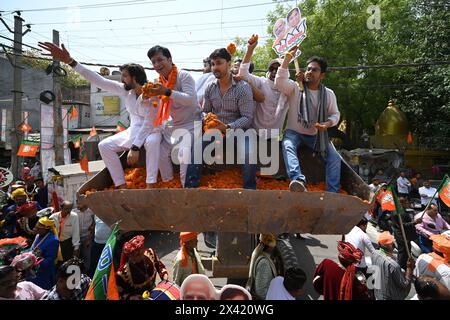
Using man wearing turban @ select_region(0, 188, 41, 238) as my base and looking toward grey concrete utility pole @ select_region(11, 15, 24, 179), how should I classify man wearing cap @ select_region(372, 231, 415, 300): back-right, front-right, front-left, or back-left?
back-right

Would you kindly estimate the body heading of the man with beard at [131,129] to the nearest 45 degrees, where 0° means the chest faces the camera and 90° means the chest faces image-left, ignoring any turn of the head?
approximately 45°

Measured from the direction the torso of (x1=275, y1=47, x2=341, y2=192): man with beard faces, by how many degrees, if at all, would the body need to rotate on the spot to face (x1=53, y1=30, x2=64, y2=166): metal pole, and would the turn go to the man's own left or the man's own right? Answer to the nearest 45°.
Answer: approximately 135° to the man's own right
